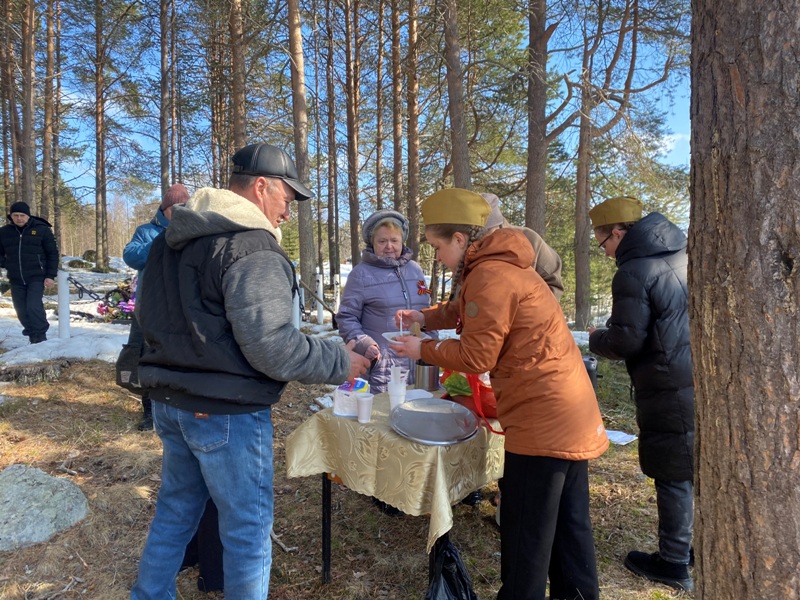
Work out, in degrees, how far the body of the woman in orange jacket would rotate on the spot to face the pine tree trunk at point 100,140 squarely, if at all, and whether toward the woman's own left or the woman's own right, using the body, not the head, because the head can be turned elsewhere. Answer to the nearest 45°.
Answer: approximately 45° to the woman's own right

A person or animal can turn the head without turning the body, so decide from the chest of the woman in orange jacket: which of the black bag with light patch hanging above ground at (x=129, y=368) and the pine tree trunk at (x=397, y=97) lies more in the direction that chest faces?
the black bag with light patch hanging above ground

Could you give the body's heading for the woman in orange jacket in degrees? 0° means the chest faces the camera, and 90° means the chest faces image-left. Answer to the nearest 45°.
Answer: approximately 90°

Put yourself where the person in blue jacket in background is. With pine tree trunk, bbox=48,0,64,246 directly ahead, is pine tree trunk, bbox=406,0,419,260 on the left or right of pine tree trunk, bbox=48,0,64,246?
right

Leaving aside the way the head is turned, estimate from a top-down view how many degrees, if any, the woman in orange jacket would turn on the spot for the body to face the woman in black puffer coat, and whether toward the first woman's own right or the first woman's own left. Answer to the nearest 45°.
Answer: approximately 135° to the first woman's own right

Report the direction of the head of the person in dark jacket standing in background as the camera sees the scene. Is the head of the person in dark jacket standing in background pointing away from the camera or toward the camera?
toward the camera

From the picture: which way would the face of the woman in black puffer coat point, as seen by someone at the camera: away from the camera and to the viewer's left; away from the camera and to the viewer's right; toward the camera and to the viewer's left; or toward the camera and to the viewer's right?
away from the camera and to the viewer's left

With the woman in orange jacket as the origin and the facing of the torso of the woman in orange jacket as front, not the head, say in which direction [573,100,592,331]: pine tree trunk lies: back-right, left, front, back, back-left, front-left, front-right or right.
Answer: right

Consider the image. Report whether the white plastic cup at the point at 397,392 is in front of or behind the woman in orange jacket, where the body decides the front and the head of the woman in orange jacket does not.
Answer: in front

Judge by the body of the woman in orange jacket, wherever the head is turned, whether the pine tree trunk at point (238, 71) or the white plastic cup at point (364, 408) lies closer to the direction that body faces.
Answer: the white plastic cup

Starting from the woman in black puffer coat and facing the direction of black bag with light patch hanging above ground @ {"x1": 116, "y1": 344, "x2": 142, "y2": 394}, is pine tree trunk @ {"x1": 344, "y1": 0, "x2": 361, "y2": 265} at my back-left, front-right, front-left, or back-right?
front-right
